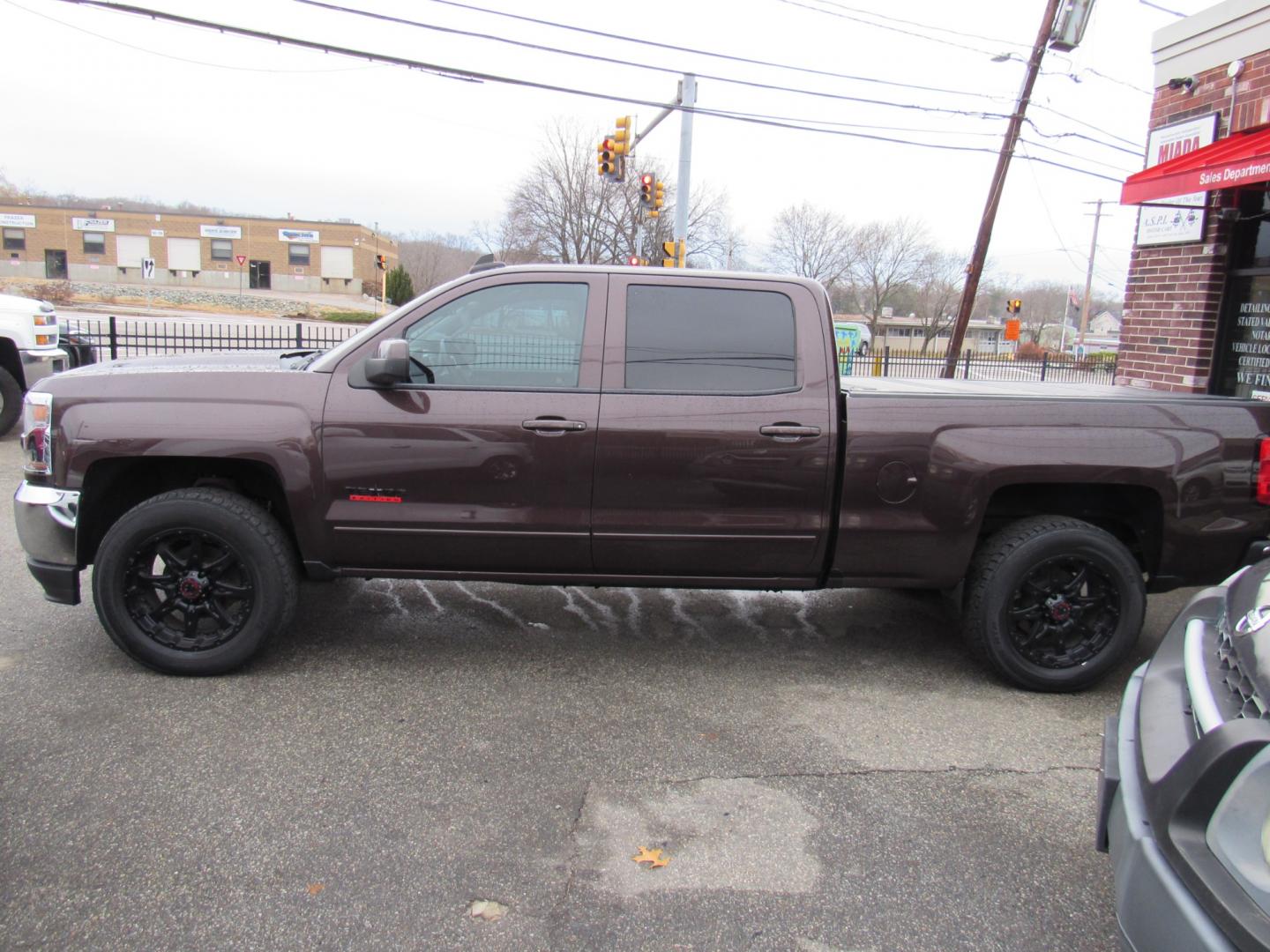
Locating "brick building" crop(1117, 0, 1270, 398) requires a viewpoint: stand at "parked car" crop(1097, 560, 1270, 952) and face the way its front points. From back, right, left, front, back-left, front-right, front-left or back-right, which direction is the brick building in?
back-right

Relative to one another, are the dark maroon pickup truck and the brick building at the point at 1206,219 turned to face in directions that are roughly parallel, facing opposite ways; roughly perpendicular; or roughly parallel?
roughly parallel

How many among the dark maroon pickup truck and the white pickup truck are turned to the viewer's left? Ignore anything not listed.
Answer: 1

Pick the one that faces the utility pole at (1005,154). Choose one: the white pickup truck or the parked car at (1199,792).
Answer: the white pickup truck

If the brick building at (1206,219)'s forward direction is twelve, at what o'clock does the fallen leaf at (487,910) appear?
The fallen leaf is roughly at 11 o'clock from the brick building.

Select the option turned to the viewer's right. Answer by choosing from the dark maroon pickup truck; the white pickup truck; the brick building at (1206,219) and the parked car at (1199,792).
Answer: the white pickup truck

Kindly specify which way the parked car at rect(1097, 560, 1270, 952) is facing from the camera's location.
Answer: facing the viewer and to the left of the viewer

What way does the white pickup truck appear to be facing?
to the viewer's right

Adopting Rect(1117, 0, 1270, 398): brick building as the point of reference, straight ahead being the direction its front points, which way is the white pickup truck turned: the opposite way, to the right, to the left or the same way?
the opposite way

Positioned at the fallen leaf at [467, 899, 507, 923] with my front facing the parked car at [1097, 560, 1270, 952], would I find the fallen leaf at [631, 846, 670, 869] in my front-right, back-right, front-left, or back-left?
front-left

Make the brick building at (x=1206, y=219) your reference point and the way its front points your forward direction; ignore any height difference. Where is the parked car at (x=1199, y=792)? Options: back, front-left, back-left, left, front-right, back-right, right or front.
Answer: front-left

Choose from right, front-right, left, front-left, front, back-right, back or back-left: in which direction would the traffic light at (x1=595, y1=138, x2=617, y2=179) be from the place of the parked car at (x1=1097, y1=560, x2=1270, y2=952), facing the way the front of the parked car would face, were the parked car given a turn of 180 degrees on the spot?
left

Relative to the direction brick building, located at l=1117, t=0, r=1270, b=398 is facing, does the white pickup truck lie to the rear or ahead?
ahead

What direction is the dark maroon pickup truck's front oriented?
to the viewer's left
